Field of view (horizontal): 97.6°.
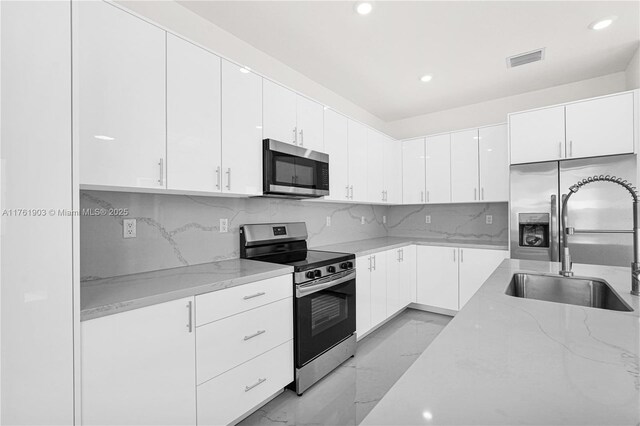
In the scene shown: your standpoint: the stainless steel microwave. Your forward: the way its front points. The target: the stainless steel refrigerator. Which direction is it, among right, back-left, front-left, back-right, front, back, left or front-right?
front-left

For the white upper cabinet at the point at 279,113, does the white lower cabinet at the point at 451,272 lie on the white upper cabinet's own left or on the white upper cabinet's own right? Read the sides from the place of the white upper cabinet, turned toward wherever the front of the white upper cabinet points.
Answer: on the white upper cabinet's own left

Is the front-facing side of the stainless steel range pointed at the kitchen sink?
yes

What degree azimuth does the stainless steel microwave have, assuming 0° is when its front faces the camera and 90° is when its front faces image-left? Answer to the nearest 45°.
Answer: approximately 315°
